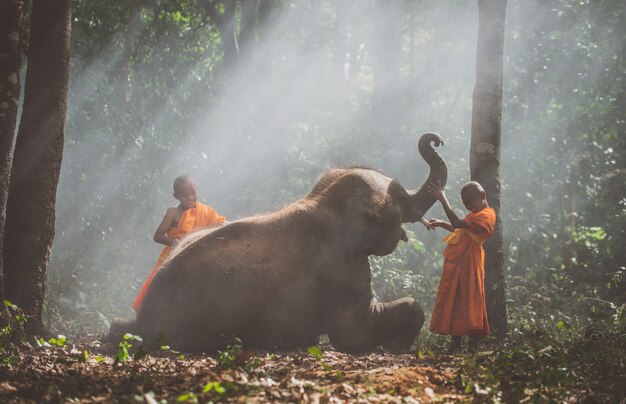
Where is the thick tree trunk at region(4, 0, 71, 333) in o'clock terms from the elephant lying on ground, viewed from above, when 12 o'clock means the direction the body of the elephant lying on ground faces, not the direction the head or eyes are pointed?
The thick tree trunk is roughly at 6 o'clock from the elephant lying on ground.

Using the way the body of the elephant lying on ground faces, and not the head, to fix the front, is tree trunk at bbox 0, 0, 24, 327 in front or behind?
behind

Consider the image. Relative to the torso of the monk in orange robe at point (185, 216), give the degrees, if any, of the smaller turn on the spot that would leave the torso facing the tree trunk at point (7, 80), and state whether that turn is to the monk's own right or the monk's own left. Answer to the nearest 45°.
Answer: approximately 90° to the monk's own right

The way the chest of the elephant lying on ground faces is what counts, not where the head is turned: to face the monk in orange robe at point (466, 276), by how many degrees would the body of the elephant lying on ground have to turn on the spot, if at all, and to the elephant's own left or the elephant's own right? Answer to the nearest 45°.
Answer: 0° — it already faces them

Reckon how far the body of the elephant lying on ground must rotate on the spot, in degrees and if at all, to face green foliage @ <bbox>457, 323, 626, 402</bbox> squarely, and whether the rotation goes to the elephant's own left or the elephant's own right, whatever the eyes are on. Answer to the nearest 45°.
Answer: approximately 45° to the elephant's own right

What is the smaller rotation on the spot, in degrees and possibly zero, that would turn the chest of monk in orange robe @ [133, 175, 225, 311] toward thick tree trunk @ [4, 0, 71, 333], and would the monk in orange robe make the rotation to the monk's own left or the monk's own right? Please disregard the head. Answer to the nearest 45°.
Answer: approximately 90° to the monk's own right

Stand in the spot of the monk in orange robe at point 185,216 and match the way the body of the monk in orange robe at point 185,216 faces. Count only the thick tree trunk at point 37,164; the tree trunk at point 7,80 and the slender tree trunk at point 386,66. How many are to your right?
2

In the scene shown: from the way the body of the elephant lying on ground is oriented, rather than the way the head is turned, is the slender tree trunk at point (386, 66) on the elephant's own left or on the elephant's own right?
on the elephant's own left

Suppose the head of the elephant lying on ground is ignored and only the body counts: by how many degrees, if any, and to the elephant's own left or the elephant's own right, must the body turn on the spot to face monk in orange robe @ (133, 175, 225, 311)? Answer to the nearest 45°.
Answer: approximately 135° to the elephant's own left

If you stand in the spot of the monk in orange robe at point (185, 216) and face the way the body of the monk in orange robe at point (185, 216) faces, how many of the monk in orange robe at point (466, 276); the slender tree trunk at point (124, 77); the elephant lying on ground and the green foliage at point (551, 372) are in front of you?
3

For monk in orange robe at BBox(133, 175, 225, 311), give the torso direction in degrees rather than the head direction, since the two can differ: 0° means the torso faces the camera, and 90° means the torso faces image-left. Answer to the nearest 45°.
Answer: approximately 315°

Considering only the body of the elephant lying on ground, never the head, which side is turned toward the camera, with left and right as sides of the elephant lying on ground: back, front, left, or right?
right

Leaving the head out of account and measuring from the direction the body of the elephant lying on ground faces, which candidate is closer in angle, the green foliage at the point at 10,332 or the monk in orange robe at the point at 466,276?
the monk in orange robe

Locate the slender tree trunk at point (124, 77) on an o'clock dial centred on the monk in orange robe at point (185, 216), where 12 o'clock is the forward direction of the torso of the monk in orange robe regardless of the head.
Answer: The slender tree trunk is roughly at 7 o'clock from the monk in orange robe.
